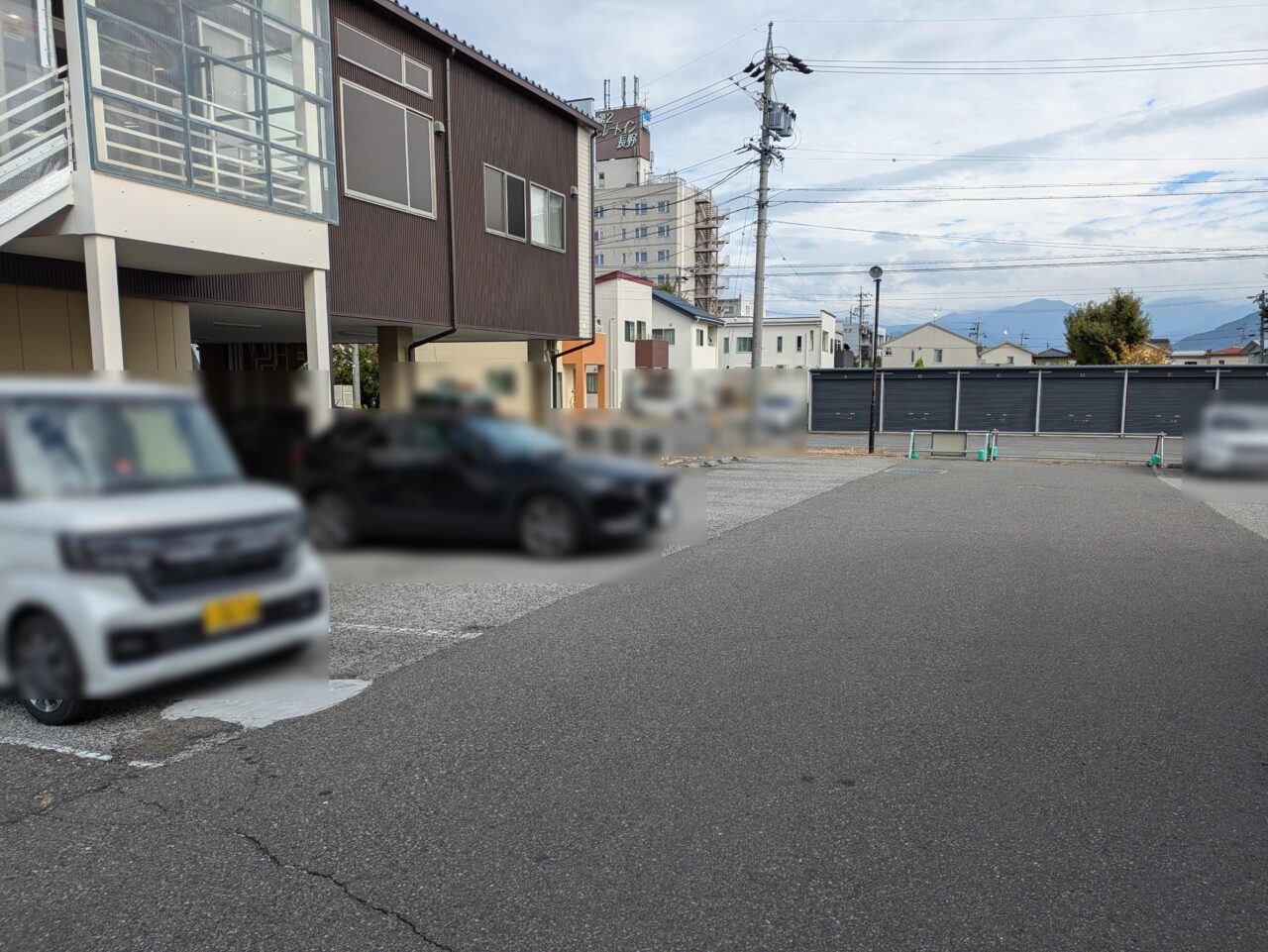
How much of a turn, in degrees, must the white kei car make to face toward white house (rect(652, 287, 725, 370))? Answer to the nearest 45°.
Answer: approximately 90° to its left

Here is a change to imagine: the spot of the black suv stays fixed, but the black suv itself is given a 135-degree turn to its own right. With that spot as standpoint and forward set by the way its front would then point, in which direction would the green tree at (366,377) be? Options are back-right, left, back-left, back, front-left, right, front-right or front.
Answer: right

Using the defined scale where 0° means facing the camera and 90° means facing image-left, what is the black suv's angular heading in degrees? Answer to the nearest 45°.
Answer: approximately 315°

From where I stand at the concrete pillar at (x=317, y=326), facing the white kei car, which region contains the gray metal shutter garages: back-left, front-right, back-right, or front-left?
back-left
